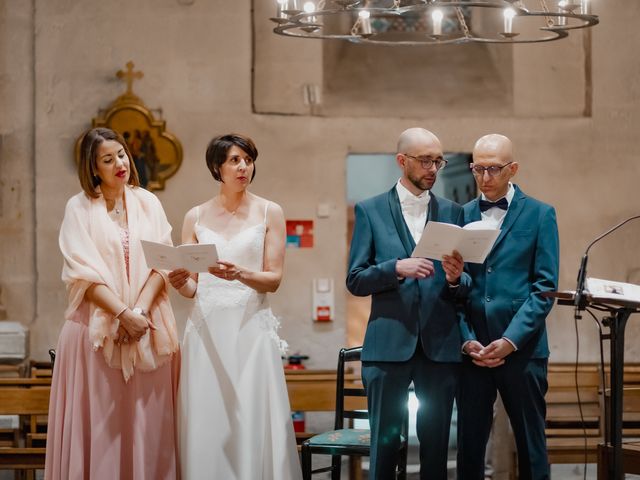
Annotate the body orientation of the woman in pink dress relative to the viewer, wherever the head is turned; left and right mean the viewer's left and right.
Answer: facing the viewer and to the right of the viewer

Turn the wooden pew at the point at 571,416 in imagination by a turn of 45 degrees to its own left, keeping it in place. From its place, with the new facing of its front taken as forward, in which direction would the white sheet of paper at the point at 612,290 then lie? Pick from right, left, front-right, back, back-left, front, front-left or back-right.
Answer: front-right

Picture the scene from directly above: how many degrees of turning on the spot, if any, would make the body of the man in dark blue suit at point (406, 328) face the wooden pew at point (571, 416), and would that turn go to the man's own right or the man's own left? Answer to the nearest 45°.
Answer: approximately 90° to the man's own left

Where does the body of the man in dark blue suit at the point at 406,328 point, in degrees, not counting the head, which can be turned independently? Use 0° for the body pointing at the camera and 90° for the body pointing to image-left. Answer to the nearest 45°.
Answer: approximately 315°

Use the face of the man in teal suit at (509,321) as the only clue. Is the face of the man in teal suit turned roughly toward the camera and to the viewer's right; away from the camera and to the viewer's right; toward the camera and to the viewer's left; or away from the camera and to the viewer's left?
toward the camera and to the viewer's left

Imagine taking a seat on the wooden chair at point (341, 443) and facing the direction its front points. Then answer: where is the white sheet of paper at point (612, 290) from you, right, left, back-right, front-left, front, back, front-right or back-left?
left

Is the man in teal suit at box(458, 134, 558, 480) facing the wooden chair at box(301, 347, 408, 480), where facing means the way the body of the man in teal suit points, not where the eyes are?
no

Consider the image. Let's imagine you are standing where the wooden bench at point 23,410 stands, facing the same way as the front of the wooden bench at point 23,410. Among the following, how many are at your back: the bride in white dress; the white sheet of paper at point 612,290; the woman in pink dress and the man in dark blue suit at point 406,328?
0

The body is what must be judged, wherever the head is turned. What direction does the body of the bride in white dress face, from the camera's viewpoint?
toward the camera

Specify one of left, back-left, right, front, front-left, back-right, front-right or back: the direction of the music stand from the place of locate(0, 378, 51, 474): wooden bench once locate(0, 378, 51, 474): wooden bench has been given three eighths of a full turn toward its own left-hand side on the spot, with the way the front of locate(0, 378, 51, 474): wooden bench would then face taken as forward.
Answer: right

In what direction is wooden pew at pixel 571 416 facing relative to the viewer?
toward the camera

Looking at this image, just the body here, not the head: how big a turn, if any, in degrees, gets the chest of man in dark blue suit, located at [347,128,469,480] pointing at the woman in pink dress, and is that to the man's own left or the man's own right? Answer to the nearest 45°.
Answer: approximately 135° to the man's own right

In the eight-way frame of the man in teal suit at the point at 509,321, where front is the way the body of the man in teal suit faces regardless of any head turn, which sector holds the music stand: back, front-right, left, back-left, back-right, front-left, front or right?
left

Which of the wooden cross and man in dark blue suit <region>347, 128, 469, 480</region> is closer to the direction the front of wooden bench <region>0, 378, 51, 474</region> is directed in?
the man in dark blue suit

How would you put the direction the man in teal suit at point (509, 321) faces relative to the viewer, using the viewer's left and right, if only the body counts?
facing the viewer and to the left of the viewer

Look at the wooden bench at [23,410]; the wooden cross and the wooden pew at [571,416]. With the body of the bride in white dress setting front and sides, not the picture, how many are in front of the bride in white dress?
0

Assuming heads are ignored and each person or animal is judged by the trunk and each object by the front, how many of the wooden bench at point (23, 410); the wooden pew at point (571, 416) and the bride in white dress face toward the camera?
3

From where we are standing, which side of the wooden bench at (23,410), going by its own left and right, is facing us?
front
